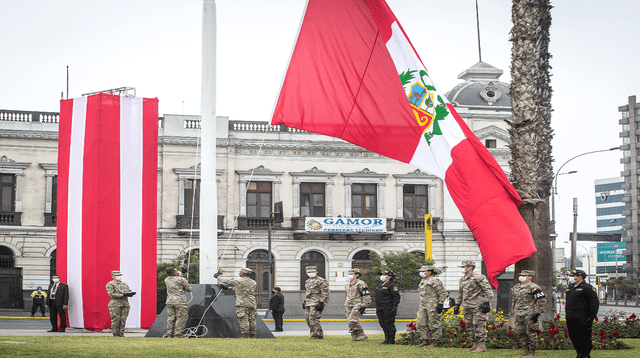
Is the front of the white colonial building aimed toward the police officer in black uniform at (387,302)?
yes

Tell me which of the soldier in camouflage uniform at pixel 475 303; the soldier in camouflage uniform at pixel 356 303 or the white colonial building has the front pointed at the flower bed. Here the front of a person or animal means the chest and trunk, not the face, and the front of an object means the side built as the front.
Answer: the white colonial building

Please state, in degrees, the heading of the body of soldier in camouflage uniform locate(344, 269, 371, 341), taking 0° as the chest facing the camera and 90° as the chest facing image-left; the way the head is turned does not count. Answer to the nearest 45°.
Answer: approximately 45°

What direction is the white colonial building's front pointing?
toward the camera

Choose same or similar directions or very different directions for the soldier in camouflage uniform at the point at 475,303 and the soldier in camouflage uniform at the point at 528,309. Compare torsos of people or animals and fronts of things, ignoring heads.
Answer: same or similar directions

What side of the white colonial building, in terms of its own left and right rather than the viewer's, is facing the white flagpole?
front

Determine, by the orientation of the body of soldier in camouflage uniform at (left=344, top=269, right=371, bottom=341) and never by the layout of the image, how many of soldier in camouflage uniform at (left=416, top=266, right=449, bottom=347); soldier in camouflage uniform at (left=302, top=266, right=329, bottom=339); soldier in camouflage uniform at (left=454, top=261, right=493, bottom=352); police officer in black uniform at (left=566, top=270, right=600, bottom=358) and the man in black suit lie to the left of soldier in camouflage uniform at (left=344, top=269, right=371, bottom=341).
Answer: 3

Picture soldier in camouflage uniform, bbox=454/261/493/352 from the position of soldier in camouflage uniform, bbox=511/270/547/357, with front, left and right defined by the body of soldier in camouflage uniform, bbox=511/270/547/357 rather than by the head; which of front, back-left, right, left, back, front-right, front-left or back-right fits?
right

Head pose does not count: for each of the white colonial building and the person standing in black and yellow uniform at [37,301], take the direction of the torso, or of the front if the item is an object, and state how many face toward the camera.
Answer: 2

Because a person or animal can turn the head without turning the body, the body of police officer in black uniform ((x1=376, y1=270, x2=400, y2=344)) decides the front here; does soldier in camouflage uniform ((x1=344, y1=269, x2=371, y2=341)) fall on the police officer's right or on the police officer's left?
on the police officer's right

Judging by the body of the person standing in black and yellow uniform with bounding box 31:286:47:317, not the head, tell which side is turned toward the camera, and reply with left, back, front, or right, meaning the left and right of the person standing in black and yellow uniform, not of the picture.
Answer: front

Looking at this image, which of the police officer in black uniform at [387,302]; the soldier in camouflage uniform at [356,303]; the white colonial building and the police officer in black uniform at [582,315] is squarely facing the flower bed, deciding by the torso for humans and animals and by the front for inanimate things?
the white colonial building

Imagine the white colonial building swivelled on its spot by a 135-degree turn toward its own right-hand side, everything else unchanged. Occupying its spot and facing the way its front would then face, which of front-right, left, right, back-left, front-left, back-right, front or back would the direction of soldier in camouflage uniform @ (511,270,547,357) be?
back-left

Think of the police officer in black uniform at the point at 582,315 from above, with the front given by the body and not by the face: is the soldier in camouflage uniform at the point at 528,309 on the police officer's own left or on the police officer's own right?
on the police officer's own right
